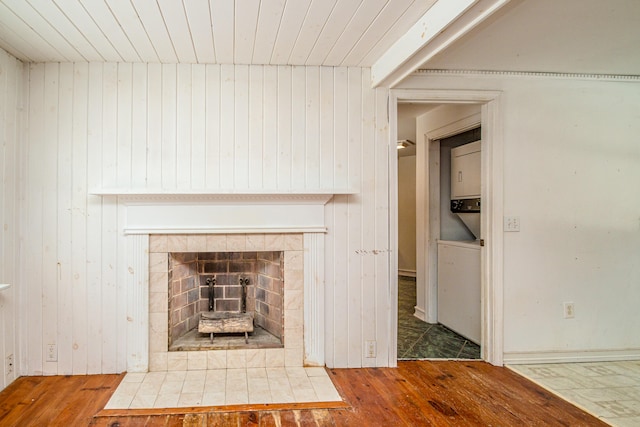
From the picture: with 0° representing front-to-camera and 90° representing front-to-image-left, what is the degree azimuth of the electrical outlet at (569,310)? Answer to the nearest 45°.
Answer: approximately 0°

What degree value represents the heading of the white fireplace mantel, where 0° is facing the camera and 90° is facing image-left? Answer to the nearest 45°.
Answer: approximately 0°

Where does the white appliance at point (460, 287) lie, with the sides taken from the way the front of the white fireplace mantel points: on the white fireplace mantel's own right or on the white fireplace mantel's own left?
on the white fireplace mantel's own left

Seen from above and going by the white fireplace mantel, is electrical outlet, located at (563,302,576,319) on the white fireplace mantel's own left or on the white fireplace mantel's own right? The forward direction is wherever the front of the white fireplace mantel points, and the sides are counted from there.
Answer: on the white fireplace mantel's own left

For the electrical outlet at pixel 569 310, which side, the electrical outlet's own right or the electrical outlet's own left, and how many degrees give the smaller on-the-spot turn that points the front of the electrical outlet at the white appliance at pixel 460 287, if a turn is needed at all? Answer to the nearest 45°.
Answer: approximately 90° to the electrical outlet's own right

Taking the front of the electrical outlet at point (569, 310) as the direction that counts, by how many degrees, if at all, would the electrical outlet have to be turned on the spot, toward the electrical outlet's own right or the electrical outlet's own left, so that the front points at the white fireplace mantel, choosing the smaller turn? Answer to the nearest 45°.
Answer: approximately 45° to the electrical outlet's own right
